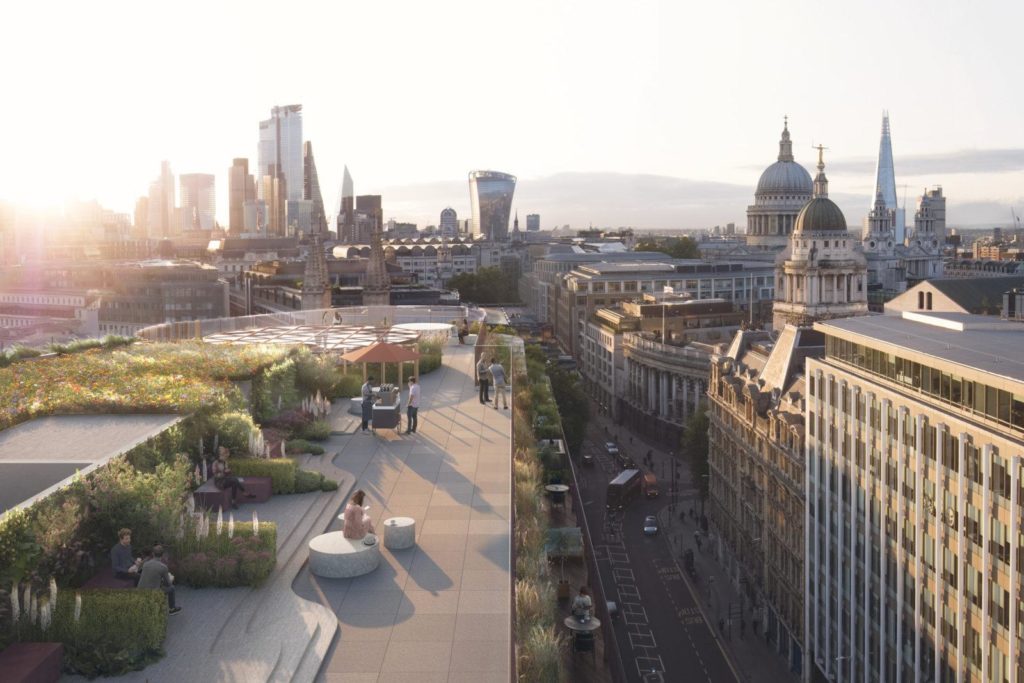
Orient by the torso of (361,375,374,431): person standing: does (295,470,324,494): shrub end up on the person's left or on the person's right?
on the person's right

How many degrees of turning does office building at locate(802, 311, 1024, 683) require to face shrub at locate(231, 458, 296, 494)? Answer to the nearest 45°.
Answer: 0° — it already faces it

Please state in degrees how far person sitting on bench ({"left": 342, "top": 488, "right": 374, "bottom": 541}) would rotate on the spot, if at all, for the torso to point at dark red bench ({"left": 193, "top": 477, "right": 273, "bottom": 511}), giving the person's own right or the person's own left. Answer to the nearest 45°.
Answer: approximately 90° to the person's own left

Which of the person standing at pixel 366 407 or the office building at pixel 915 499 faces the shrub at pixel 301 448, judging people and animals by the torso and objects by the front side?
the office building

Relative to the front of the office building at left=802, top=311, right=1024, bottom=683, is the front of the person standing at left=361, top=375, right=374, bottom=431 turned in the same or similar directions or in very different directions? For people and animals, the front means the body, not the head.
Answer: very different directions

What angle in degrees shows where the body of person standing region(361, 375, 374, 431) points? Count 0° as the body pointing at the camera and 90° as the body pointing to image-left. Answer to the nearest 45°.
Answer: approximately 270°

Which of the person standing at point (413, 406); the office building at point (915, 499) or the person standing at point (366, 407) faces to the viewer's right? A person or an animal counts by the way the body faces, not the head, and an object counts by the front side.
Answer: the person standing at point (366, 407)

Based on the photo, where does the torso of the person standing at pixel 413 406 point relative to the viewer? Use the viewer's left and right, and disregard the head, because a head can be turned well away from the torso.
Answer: facing away from the viewer and to the left of the viewer

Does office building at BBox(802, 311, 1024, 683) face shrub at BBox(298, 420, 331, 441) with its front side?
yes
